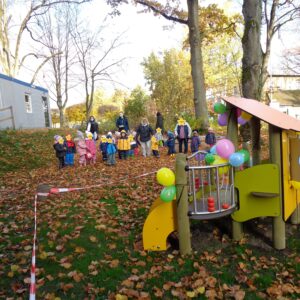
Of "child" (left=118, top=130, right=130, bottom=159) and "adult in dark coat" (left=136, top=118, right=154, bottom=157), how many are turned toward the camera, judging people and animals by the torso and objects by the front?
2

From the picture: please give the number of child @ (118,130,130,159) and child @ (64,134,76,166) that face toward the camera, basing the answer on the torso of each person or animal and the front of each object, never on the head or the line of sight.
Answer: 2

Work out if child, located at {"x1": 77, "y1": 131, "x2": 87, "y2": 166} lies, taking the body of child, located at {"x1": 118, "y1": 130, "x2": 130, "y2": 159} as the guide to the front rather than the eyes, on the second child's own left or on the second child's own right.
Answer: on the second child's own right

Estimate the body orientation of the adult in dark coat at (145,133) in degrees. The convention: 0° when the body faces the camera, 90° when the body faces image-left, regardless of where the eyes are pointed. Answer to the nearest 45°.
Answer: approximately 0°

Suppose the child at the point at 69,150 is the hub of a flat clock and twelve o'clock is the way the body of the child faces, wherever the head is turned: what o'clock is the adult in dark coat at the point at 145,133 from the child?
The adult in dark coat is roughly at 9 o'clock from the child.

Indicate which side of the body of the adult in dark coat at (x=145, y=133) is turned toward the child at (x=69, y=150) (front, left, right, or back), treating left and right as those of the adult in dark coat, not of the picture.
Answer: right
